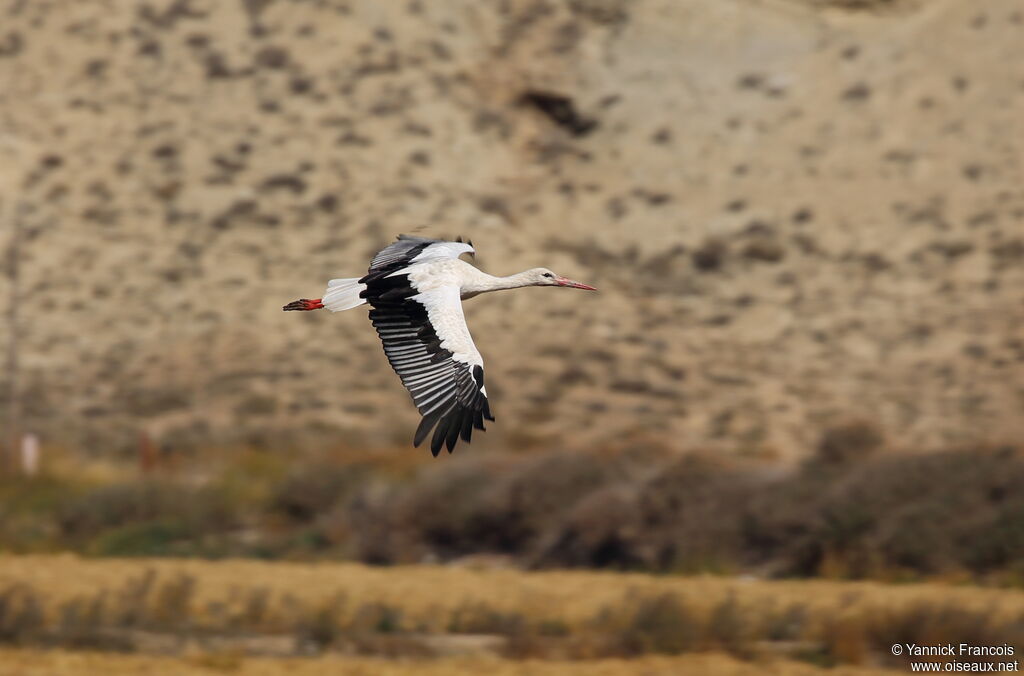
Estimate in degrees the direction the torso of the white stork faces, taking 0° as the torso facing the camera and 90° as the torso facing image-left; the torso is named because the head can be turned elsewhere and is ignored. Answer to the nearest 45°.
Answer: approximately 270°

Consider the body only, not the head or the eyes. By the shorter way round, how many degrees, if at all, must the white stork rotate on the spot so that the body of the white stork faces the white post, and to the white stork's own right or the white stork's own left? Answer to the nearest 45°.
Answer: approximately 135° to the white stork's own left
